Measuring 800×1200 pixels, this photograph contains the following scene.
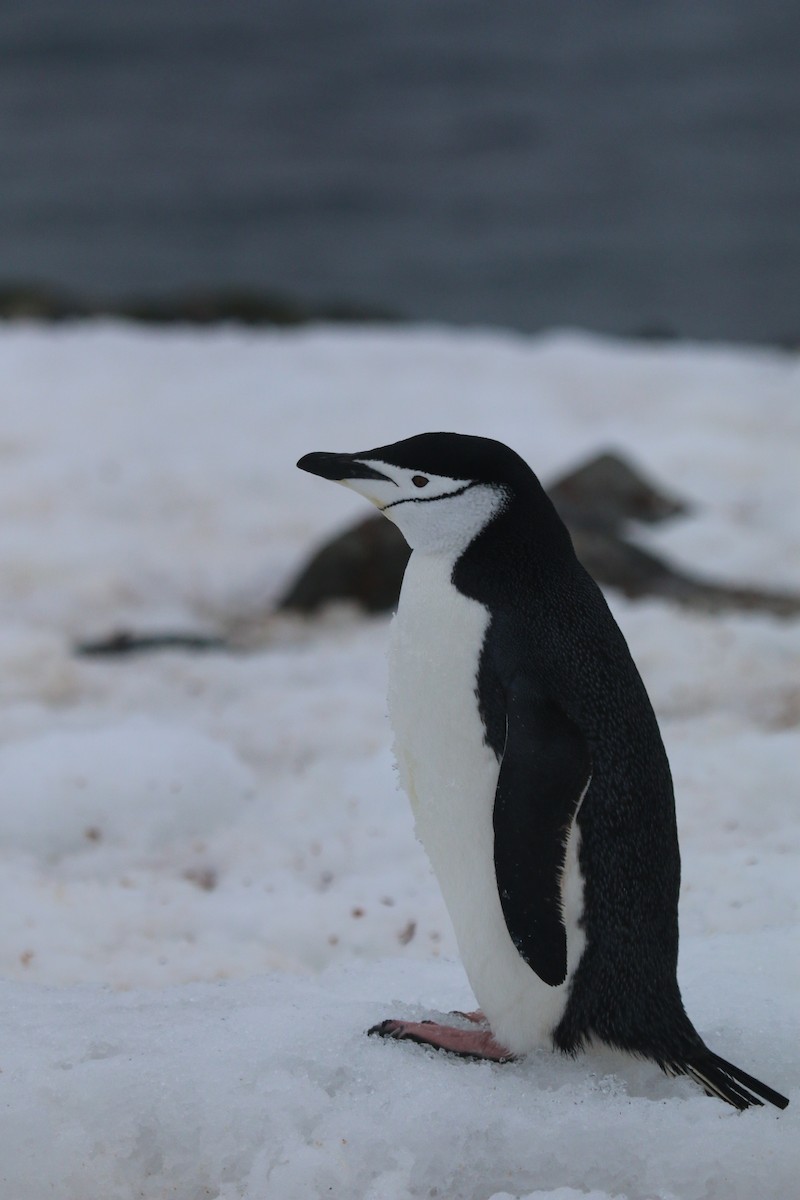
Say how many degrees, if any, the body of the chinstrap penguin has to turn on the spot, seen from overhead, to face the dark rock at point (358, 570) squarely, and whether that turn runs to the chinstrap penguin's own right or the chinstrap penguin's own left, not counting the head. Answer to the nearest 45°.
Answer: approximately 90° to the chinstrap penguin's own right

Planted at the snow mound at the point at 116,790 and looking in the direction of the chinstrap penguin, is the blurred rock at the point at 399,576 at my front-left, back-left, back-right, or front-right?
back-left

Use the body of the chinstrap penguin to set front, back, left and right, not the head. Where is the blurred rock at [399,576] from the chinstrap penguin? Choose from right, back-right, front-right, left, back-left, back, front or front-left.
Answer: right

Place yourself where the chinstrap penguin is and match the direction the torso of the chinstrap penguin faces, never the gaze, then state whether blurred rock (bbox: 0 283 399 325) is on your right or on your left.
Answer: on your right

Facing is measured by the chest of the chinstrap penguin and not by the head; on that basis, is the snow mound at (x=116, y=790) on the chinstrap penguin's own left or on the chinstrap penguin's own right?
on the chinstrap penguin's own right

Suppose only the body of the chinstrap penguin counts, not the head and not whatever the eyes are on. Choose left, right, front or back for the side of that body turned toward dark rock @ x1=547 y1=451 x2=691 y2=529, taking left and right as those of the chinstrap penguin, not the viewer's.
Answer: right

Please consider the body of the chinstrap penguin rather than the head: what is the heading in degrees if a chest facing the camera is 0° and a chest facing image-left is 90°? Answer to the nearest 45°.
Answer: approximately 90°

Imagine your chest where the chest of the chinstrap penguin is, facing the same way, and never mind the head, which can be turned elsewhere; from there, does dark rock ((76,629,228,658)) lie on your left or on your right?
on your right
